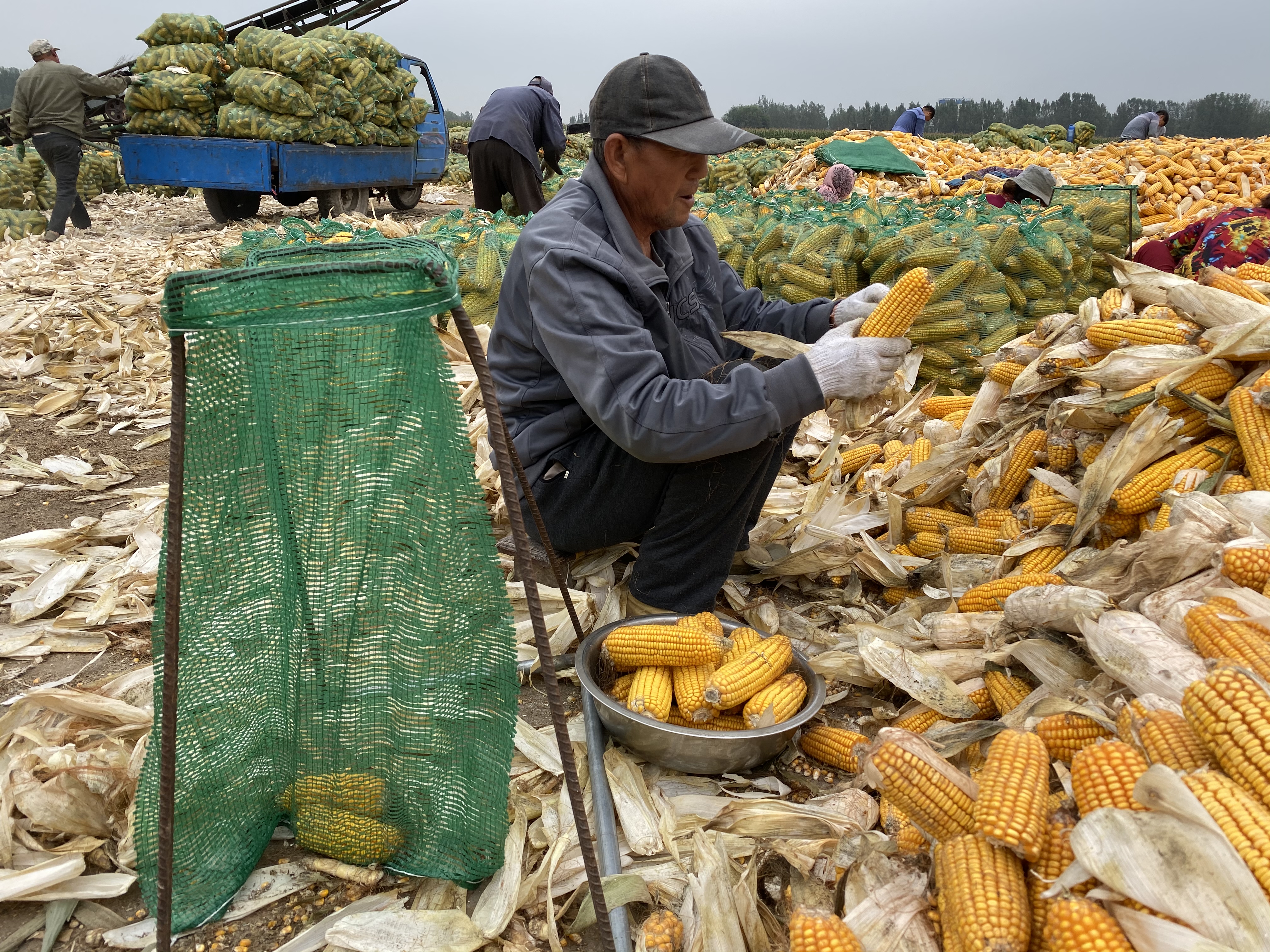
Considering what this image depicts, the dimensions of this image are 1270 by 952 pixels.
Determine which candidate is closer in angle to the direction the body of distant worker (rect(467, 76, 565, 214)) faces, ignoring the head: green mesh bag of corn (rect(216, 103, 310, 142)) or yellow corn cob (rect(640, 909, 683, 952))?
the green mesh bag of corn

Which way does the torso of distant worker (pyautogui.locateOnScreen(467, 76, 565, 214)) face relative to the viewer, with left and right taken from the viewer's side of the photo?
facing away from the viewer and to the right of the viewer

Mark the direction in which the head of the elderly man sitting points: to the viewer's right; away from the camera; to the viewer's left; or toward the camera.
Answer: to the viewer's right

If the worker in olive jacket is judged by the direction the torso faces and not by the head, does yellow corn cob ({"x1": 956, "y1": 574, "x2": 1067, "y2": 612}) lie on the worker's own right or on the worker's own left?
on the worker's own right

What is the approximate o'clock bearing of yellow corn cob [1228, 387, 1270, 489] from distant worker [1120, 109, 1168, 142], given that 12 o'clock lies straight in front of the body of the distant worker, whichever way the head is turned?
The yellow corn cob is roughly at 3 o'clock from the distant worker.

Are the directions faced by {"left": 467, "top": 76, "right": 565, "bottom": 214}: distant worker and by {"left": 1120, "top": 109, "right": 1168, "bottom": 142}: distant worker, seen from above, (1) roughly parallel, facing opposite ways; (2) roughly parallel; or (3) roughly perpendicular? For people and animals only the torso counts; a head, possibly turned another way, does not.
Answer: roughly perpendicular

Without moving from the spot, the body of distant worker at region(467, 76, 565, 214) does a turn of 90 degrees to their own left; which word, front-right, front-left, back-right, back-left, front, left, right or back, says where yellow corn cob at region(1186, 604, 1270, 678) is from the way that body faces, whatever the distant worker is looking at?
back-left

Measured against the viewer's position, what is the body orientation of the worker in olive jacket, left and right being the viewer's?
facing away from the viewer and to the right of the viewer

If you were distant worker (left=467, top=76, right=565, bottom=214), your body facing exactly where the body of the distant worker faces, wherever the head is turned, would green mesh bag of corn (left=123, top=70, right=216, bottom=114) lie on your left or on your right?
on your left

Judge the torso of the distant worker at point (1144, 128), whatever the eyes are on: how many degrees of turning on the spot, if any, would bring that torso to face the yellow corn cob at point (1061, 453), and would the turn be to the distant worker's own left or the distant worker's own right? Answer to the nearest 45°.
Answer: approximately 90° to the distant worker's own right

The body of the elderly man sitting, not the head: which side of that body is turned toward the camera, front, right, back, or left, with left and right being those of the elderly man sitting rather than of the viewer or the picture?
right
